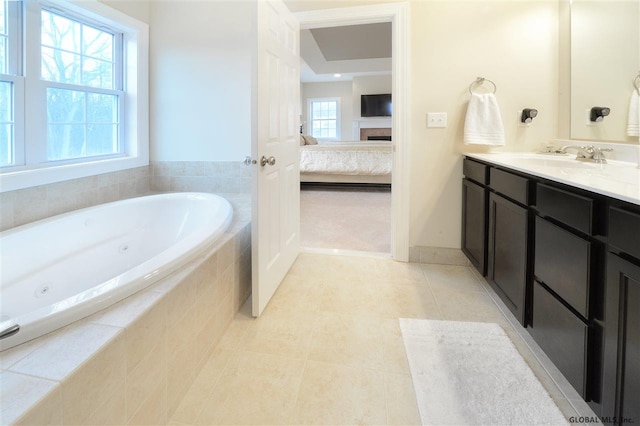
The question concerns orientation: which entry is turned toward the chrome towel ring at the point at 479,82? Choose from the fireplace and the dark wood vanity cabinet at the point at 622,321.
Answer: the fireplace

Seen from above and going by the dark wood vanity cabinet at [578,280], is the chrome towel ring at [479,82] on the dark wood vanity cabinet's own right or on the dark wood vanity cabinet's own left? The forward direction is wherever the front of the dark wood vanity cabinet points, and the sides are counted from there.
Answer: on the dark wood vanity cabinet's own right

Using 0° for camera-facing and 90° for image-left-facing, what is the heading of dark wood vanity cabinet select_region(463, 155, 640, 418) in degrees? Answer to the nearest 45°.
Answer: approximately 45°

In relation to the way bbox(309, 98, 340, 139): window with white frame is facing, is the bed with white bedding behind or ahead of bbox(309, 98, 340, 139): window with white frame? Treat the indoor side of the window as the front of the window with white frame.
ahead

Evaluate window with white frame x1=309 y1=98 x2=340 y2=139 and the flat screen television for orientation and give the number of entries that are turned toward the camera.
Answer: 2

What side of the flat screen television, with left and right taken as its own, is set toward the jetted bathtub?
front

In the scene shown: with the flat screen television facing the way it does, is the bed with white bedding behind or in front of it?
in front

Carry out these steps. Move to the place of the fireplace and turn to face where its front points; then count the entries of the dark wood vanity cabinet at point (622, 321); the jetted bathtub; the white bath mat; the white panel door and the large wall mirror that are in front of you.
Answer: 5

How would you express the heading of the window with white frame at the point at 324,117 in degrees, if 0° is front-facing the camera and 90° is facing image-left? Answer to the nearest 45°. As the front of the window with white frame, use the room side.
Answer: approximately 0°

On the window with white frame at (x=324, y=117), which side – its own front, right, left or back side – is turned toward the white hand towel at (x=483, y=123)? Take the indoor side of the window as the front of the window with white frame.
front

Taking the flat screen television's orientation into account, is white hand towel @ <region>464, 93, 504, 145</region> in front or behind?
in front
